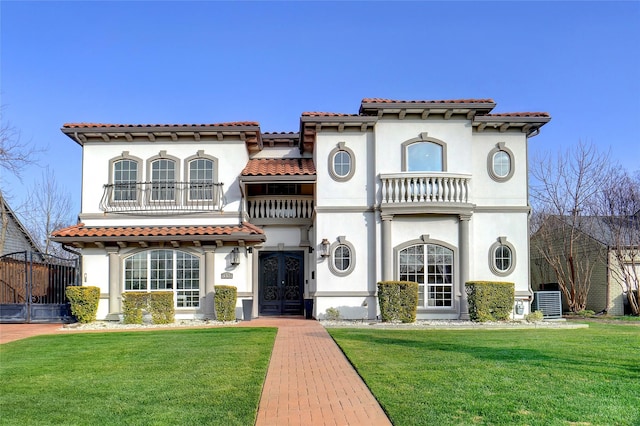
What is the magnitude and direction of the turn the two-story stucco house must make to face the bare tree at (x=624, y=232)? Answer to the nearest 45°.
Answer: approximately 135° to its left

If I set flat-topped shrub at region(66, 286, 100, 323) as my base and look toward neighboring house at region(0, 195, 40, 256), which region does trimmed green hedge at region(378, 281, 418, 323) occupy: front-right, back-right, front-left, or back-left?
back-right

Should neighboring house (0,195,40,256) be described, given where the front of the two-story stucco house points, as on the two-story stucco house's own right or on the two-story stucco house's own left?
on the two-story stucco house's own right

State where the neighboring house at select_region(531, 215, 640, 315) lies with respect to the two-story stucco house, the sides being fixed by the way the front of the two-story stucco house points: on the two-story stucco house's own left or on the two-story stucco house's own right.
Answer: on the two-story stucco house's own left

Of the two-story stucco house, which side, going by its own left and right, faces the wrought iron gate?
right

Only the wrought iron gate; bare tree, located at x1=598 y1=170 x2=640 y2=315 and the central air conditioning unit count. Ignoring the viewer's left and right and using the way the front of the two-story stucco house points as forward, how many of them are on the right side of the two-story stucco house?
1

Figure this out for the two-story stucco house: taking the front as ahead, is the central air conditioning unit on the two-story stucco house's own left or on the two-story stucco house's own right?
on the two-story stucco house's own left

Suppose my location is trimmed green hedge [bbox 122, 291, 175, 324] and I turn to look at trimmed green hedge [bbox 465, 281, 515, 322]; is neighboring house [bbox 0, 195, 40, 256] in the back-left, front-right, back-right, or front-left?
back-left

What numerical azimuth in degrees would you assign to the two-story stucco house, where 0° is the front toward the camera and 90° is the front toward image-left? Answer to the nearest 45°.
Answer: approximately 0°
